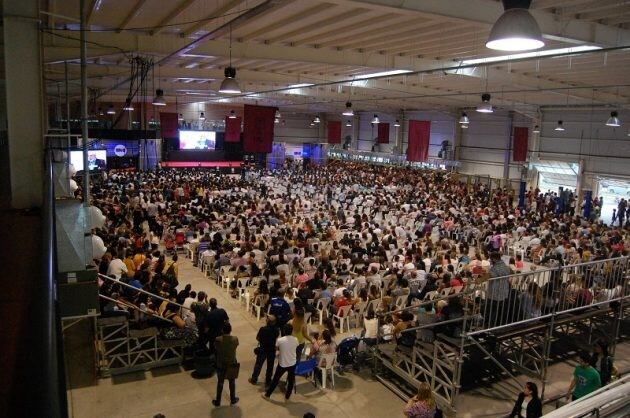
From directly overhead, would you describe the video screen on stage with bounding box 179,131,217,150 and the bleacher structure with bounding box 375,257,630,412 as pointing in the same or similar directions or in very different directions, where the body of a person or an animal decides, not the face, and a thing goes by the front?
very different directions

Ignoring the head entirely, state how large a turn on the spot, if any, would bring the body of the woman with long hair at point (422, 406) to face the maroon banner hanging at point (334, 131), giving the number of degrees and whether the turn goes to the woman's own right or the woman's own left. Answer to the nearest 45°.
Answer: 0° — they already face it

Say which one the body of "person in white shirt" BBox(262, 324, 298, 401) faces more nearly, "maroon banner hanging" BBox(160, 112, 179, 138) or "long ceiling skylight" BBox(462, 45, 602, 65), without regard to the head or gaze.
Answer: the maroon banner hanging

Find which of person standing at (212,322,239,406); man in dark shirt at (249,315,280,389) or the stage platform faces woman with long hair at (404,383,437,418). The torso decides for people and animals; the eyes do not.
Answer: the stage platform

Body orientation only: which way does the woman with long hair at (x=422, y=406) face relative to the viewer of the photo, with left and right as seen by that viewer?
facing away from the viewer

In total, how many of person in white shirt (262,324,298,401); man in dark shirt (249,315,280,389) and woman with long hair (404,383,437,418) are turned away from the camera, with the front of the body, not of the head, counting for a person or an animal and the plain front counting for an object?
3

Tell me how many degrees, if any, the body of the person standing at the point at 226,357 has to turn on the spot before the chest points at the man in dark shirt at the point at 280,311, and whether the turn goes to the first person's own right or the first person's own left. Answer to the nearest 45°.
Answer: approximately 45° to the first person's own right

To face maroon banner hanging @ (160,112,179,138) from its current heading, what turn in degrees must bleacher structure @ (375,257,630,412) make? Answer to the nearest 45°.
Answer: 0° — it already faces it

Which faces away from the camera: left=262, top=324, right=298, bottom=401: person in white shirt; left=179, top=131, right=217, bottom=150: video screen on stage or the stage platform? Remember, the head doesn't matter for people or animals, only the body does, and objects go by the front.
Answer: the person in white shirt

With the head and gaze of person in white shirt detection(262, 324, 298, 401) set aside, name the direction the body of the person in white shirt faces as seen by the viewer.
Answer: away from the camera

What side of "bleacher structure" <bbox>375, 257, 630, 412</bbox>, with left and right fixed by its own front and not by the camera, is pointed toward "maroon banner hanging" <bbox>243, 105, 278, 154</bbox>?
front
